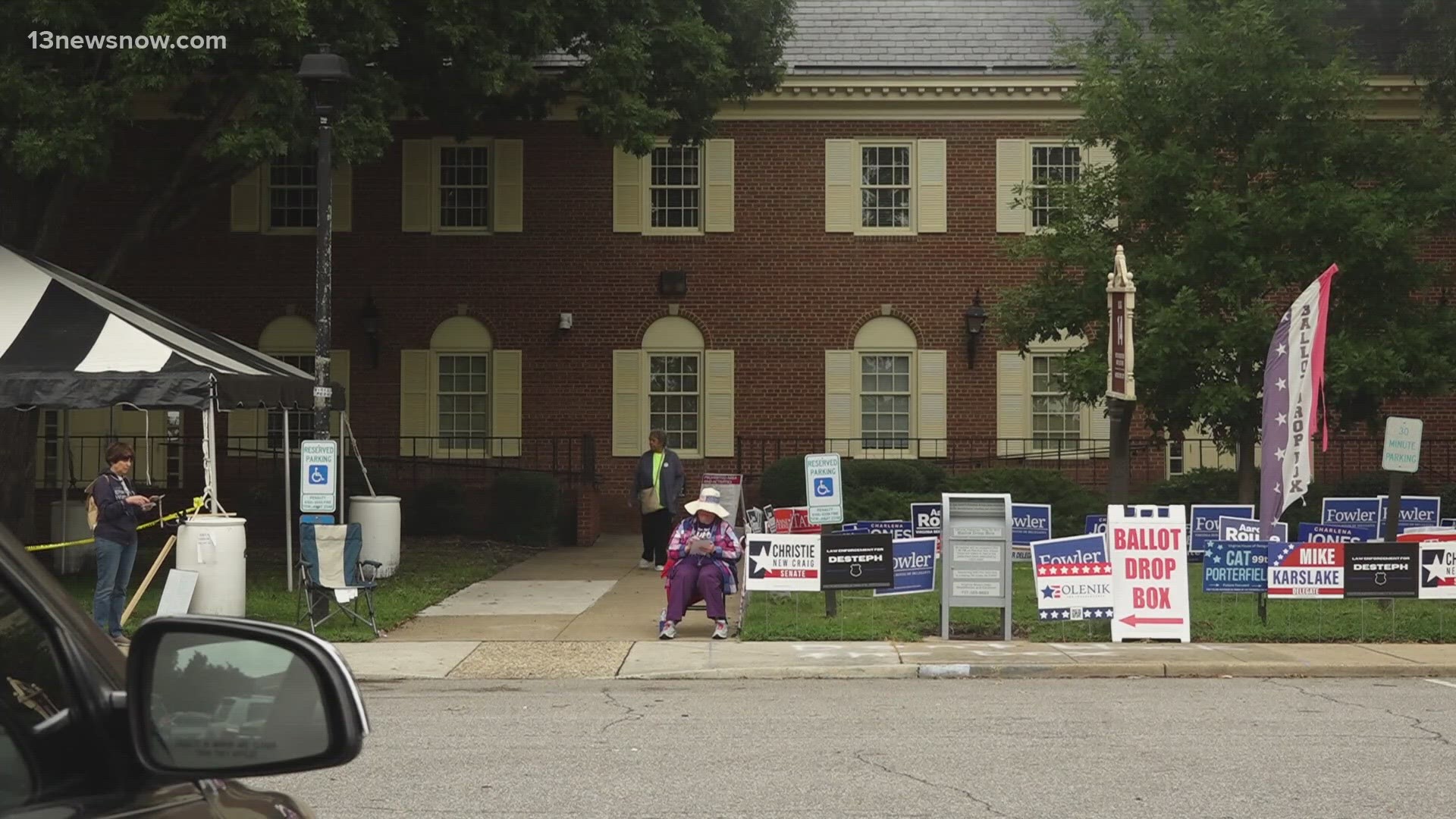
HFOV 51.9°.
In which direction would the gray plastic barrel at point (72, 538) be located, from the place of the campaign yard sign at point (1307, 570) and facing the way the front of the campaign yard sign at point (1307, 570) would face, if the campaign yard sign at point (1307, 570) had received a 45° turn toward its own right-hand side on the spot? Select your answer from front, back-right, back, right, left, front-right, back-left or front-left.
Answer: front-right

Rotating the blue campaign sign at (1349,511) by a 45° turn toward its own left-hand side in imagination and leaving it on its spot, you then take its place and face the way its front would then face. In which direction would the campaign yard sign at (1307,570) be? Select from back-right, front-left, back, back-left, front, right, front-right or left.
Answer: front-right

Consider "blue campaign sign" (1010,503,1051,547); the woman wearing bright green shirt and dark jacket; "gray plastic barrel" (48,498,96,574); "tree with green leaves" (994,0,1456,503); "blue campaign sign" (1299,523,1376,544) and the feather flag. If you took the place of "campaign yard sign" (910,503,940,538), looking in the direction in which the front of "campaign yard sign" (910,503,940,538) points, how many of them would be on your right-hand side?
2

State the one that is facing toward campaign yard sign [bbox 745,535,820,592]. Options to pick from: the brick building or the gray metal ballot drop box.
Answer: the brick building

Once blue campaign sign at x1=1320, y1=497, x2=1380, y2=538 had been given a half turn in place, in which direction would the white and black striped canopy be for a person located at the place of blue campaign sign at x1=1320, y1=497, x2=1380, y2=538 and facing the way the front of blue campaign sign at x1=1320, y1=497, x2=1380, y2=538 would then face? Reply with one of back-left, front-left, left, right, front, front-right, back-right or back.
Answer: back-left

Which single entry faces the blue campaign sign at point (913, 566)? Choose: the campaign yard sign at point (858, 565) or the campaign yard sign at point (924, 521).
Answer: the campaign yard sign at point (924, 521)

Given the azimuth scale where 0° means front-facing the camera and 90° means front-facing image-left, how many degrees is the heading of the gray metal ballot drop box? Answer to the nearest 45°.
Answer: approximately 0°

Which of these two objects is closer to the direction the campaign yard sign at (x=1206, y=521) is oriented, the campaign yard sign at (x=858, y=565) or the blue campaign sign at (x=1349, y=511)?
the campaign yard sign

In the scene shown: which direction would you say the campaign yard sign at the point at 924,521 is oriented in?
toward the camera

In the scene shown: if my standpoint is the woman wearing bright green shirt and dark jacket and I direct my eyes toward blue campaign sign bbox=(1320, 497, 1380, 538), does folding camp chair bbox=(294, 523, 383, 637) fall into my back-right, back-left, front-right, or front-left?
back-right

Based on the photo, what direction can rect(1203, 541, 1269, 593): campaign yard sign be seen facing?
toward the camera

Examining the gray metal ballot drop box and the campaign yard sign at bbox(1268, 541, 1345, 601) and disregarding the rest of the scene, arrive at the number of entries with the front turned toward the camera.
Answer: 2

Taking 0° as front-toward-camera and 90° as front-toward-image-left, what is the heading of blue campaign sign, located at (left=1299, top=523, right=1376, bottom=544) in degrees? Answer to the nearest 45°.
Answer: approximately 0°

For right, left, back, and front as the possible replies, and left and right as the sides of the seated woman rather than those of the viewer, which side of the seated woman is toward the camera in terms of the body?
front

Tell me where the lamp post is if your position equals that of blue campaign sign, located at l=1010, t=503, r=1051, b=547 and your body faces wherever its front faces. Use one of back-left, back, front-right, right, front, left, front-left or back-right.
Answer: front-right
